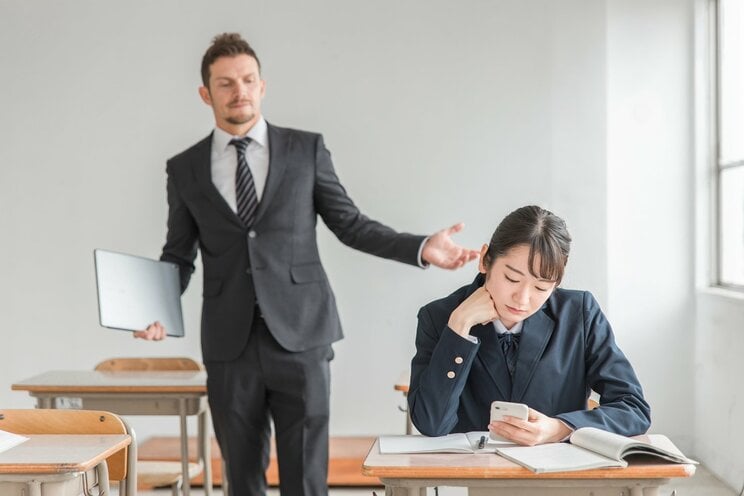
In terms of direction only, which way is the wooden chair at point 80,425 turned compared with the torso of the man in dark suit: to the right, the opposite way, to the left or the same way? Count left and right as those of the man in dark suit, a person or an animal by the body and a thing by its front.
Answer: the same way

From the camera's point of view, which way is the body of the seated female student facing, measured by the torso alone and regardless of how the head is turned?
toward the camera

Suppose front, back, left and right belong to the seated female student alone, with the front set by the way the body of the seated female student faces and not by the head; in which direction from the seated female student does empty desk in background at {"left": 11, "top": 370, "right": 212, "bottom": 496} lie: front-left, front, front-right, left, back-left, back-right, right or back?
back-right

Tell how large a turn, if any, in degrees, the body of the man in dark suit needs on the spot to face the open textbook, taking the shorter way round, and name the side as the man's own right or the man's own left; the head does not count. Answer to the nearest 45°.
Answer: approximately 45° to the man's own left

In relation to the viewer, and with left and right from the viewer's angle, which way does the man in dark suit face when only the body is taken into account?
facing the viewer

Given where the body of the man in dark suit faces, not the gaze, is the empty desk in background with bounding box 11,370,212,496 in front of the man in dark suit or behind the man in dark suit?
behind

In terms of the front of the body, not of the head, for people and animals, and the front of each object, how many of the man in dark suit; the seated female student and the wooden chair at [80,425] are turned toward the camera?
3

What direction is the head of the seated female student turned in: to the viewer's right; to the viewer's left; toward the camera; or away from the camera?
toward the camera

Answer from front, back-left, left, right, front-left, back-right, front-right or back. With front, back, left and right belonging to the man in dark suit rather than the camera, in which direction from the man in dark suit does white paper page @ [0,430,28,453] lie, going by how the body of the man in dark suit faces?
front-right
